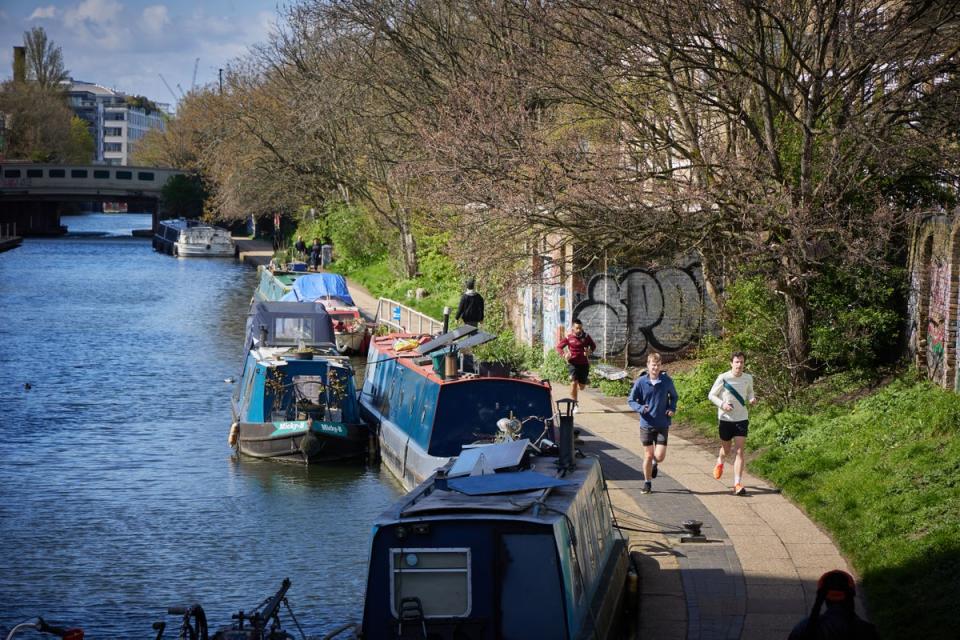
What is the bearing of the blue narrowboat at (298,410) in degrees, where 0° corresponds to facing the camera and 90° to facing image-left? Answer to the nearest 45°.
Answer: approximately 0°

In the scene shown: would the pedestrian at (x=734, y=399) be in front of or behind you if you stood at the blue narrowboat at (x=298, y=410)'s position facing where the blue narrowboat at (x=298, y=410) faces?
in front

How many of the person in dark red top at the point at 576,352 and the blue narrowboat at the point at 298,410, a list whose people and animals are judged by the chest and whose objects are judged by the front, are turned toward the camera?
2

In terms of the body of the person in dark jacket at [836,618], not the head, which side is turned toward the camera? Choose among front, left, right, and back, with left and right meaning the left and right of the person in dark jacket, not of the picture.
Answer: back

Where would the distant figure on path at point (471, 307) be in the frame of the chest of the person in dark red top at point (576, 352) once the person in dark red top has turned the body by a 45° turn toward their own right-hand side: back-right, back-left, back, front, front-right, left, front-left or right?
right

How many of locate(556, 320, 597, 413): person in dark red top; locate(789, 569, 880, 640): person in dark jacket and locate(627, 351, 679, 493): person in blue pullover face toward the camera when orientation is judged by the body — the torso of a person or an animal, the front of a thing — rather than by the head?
2

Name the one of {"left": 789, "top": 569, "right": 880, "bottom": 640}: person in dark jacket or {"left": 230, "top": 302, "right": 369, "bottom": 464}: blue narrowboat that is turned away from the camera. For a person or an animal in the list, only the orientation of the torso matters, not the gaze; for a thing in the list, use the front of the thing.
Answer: the person in dark jacket

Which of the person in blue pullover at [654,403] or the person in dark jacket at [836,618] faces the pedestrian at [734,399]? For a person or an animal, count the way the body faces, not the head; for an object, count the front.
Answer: the person in dark jacket at [836,618]

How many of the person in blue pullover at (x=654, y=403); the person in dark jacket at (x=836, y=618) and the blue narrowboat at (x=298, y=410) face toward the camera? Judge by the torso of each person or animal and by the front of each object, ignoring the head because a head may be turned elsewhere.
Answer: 2

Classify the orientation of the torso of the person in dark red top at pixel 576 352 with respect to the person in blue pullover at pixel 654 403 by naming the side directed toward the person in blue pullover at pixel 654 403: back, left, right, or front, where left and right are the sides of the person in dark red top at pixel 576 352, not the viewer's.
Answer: front

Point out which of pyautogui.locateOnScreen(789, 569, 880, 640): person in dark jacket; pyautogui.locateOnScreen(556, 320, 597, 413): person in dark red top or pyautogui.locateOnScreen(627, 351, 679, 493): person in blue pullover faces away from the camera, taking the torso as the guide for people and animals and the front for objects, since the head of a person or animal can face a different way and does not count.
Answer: pyautogui.locateOnScreen(789, 569, 880, 640): person in dark jacket
